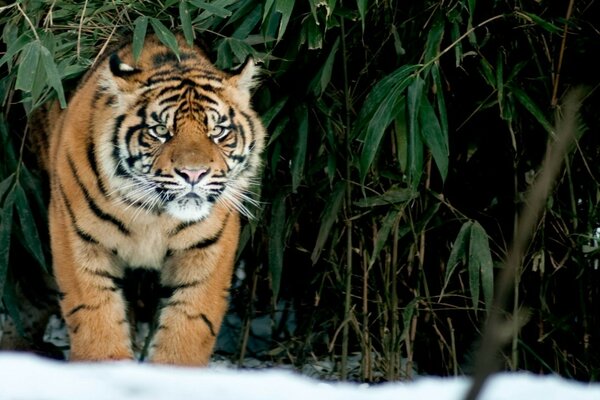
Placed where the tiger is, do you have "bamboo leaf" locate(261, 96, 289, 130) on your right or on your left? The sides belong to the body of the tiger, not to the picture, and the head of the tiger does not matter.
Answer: on your left

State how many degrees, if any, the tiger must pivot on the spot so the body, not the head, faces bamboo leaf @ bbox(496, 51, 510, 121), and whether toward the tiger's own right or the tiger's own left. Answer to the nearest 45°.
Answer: approximately 90° to the tiger's own left

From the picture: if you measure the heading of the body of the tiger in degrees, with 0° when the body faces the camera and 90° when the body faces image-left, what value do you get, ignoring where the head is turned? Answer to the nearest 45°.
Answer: approximately 0°

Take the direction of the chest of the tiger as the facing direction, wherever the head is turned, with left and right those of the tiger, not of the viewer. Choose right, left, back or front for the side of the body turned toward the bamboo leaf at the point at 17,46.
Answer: right

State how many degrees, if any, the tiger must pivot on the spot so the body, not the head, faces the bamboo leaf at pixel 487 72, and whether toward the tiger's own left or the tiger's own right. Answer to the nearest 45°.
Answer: approximately 90° to the tiger's own left
